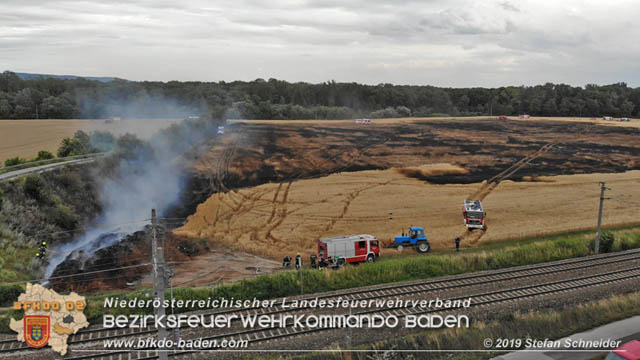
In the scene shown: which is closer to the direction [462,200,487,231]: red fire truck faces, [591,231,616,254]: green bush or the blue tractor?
the blue tractor

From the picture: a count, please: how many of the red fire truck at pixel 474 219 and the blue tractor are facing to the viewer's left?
1

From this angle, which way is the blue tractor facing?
to the viewer's left

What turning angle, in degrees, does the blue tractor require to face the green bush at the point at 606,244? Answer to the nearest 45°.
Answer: approximately 180°

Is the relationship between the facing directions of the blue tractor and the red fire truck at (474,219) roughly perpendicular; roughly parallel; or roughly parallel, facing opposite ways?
roughly perpendicular

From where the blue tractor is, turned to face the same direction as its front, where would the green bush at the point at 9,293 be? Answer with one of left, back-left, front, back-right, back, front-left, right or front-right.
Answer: front-left

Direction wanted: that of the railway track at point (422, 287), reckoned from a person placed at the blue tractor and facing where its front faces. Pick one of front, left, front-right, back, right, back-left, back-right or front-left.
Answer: left

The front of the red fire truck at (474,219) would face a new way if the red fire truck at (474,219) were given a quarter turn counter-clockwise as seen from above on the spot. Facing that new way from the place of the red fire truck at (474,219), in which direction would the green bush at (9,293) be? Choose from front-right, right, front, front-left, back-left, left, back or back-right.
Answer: back-right

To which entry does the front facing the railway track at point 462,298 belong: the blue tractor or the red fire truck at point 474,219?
the red fire truck

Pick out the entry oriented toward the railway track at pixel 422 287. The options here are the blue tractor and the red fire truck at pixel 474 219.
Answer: the red fire truck

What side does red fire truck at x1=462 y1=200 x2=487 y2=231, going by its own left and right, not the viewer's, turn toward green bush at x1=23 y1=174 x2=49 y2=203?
right

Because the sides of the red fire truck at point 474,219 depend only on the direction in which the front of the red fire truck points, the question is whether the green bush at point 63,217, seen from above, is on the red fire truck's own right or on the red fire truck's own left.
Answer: on the red fire truck's own right

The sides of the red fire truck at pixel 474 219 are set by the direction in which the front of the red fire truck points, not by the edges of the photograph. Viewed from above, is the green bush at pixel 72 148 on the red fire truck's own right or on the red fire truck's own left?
on the red fire truck's own right

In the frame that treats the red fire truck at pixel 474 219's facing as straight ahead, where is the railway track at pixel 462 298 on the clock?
The railway track is roughly at 12 o'clock from the red fire truck.
